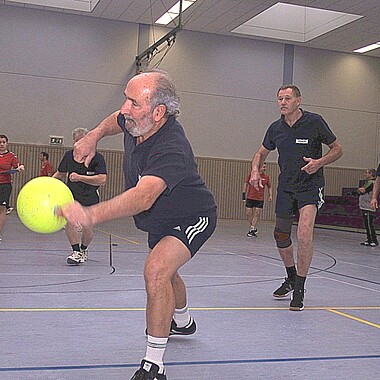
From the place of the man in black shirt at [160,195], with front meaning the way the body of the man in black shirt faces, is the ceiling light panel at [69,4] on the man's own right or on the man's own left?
on the man's own right

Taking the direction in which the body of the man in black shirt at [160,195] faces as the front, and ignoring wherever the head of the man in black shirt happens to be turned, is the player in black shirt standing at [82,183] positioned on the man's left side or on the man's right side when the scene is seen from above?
on the man's right side

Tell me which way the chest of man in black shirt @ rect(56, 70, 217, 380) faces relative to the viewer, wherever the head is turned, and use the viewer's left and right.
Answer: facing the viewer and to the left of the viewer

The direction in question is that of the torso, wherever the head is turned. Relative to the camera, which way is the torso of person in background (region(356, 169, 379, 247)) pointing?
to the viewer's left

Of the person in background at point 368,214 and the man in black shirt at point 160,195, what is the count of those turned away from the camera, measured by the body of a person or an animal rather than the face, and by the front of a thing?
0

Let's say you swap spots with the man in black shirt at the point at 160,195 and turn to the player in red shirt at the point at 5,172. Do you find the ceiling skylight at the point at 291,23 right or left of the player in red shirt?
right

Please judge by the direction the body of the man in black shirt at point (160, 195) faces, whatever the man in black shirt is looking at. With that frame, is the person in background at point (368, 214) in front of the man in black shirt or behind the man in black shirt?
behind

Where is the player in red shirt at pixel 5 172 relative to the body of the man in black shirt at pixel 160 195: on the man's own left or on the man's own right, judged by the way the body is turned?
on the man's own right

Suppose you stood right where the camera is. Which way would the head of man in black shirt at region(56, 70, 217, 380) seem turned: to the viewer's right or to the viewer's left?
to the viewer's left

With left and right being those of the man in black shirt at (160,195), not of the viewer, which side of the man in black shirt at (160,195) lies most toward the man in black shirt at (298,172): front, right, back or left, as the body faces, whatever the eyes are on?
back
